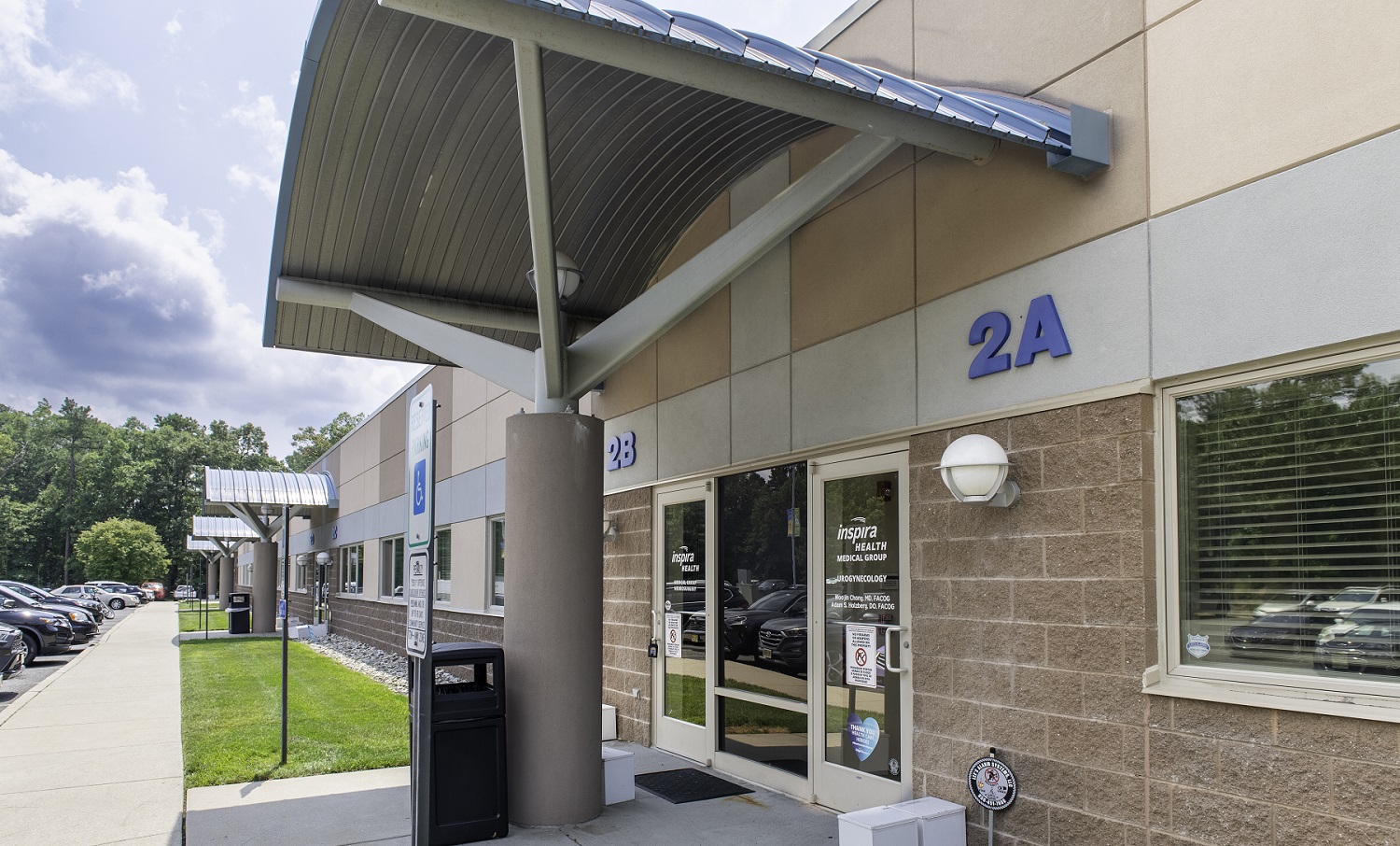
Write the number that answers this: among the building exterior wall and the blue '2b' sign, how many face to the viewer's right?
0

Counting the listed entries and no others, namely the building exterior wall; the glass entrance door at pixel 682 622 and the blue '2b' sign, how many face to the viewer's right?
0

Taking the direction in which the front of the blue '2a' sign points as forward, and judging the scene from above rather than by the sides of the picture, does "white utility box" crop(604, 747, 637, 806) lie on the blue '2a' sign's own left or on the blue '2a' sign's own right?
on the blue '2a' sign's own right

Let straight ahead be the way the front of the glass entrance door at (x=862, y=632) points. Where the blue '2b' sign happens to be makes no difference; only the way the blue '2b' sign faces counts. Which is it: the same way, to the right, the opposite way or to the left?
the same way

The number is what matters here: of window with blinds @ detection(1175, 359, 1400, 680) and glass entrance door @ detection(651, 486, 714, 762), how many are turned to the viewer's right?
0

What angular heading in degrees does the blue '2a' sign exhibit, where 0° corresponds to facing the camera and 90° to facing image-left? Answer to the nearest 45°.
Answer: approximately 45°

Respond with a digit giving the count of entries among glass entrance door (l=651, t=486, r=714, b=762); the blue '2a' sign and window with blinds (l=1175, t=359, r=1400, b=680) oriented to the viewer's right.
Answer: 0

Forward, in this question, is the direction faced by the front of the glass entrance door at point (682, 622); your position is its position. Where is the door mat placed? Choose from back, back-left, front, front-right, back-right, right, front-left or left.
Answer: front-left

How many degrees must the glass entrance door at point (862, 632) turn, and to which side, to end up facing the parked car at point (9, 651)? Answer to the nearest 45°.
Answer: approximately 90° to its right

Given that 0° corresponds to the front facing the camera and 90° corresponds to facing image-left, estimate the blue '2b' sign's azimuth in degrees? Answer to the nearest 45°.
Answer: approximately 45°

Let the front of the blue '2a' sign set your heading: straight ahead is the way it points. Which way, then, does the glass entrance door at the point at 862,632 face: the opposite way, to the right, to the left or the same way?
the same way

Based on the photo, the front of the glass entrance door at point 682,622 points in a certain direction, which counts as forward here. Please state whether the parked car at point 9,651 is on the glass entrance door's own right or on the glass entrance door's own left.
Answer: on the glass entrance door's own right
